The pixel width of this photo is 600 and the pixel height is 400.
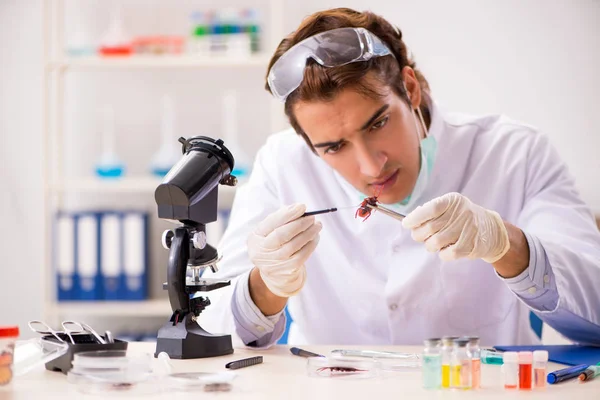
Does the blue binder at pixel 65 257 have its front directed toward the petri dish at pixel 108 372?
yes

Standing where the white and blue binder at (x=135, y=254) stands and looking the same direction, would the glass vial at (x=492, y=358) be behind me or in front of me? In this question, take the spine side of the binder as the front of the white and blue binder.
in front

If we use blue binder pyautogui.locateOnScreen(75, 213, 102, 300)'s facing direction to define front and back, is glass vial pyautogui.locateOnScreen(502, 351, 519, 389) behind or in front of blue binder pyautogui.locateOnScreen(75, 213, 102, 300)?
in front

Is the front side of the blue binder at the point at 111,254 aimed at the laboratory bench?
yes

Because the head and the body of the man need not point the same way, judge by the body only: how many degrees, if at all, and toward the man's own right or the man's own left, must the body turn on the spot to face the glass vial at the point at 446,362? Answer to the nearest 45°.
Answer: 0° — they already face it

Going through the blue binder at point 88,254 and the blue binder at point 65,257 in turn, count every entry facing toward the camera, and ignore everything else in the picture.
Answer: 2
